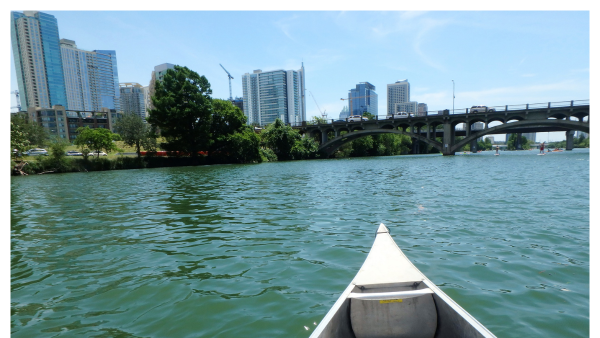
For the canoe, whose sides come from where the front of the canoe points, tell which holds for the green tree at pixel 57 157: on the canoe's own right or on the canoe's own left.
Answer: on the canoe's own left

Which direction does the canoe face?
away from the camera

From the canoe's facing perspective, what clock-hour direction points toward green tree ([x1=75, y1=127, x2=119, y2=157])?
The green tree is roughly at 10 o'clock from the canoe.

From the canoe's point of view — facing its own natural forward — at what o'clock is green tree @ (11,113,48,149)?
The green tree is roughly at 10 o'clock from the canoe.

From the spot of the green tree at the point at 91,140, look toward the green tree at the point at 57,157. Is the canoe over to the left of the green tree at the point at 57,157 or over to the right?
left

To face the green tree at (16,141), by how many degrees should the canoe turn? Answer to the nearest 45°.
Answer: approximately 45° to its left
